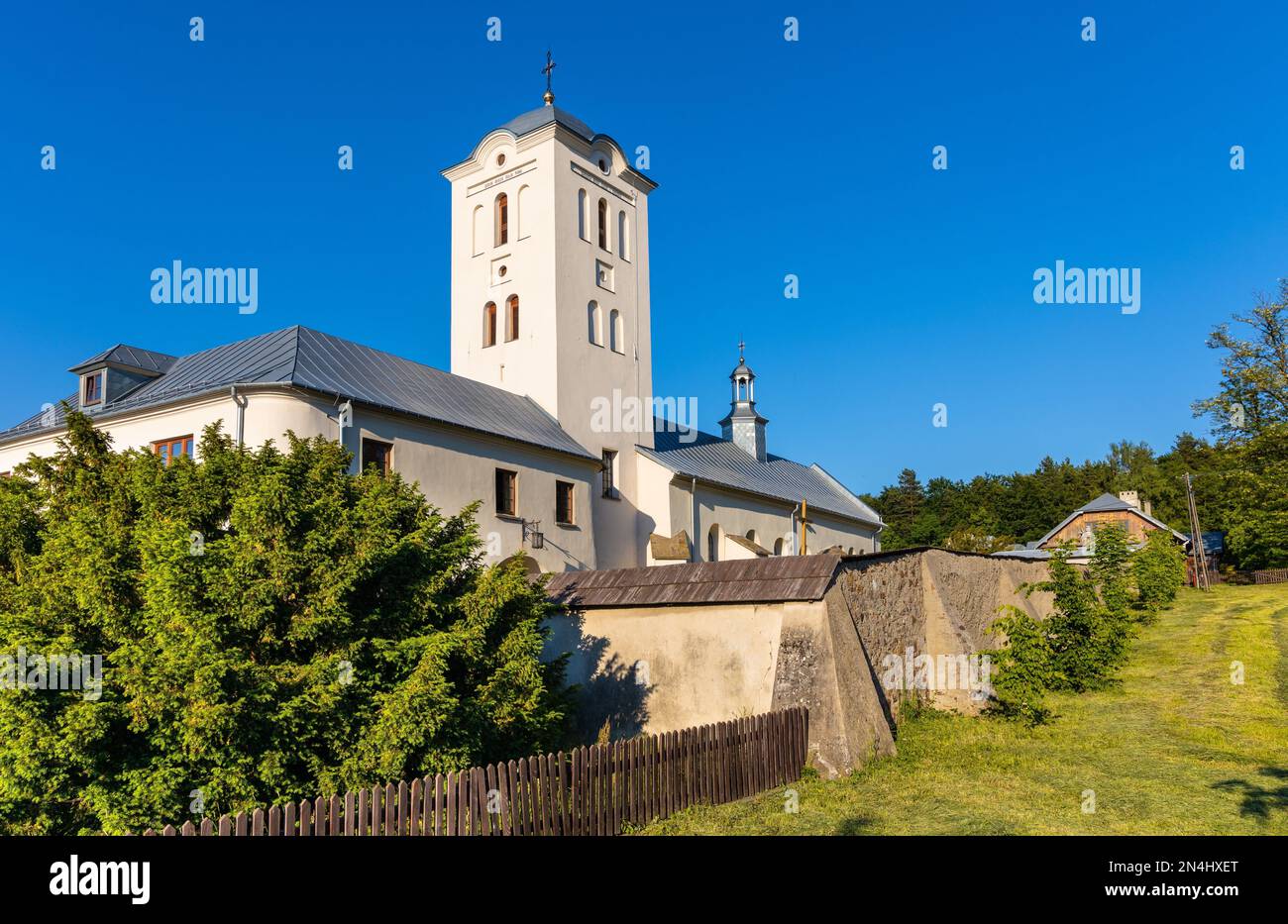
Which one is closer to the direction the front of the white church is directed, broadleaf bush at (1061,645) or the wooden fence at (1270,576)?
the broadleaf bush

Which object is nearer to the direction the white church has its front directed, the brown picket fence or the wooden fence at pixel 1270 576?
the brown picket fence

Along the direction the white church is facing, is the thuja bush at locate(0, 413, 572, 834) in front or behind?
in front

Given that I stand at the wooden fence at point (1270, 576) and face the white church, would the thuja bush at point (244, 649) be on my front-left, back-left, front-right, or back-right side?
front-left

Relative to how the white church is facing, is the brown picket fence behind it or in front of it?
in front

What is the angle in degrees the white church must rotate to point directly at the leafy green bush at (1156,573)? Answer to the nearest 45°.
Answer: approximately 135° to its left

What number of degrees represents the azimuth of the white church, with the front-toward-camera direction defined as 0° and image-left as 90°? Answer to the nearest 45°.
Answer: approximately 45°
